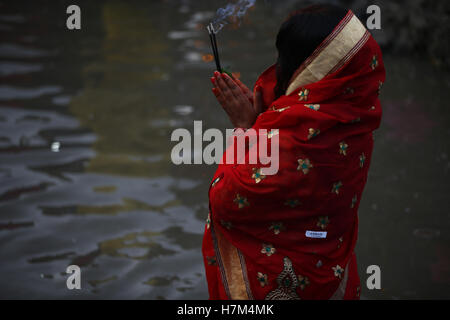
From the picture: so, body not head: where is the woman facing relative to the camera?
to the viewer's left

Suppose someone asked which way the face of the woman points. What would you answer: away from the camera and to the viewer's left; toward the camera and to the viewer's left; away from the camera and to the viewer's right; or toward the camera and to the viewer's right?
away from the camera and to the viewer's left
